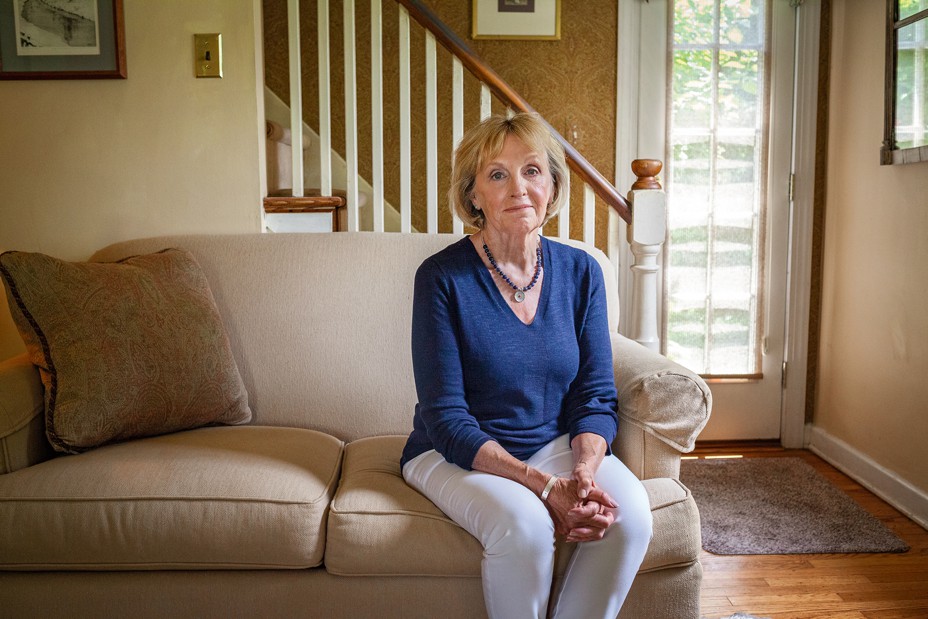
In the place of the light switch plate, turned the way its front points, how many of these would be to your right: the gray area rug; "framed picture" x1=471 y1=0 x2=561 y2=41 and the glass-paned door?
0

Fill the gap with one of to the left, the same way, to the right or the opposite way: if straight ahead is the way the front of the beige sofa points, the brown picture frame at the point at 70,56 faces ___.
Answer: the same way

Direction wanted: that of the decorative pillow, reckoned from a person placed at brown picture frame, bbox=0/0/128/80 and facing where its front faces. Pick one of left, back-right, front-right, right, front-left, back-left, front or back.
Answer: front

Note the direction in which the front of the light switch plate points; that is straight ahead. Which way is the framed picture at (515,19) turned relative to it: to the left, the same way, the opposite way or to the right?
the same way

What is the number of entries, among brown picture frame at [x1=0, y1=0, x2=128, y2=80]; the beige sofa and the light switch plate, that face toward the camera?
3

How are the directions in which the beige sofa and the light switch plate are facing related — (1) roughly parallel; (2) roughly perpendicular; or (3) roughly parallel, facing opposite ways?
roughly parallel

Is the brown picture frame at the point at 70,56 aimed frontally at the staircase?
no

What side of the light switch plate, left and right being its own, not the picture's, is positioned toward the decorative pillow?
front

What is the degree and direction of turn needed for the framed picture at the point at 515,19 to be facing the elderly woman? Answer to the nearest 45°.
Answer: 0° — it already faces them

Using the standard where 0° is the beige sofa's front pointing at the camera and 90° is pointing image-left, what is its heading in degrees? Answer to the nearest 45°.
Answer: approximately 0°

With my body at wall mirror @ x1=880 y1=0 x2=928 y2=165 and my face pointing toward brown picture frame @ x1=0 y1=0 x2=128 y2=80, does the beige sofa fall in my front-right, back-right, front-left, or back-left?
front-left

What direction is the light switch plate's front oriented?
toward the camera

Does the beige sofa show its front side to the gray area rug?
no

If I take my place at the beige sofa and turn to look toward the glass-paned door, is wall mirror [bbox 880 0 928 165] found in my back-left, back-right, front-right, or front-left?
front-right

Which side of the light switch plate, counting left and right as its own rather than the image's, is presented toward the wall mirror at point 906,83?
left

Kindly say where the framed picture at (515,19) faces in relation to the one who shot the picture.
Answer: facing the viewer

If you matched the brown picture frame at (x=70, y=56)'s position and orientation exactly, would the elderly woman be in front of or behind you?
in front
